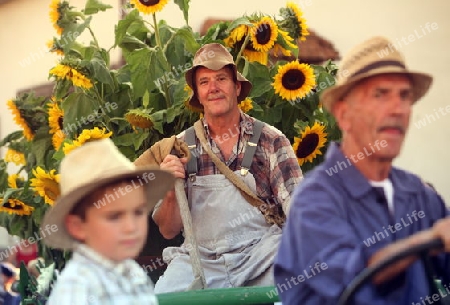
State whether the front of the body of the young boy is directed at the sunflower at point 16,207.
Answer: no

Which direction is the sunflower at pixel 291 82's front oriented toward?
toward the camera

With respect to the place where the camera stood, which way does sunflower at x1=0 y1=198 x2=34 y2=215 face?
facing the viewer

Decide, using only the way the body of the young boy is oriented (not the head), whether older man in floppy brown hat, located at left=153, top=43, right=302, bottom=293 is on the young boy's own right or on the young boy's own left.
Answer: on the young boy's own left

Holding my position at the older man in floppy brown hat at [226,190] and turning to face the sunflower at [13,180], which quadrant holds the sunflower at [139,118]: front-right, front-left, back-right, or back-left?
front-right

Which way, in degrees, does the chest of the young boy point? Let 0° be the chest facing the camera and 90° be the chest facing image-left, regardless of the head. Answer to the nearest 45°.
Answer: approximately 315°

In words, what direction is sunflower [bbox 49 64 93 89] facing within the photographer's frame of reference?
facing the viewer and to the left of the viewer

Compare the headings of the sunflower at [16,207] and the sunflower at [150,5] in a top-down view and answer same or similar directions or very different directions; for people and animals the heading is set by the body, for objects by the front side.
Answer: same or similar directions

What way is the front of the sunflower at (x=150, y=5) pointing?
toward the camera
